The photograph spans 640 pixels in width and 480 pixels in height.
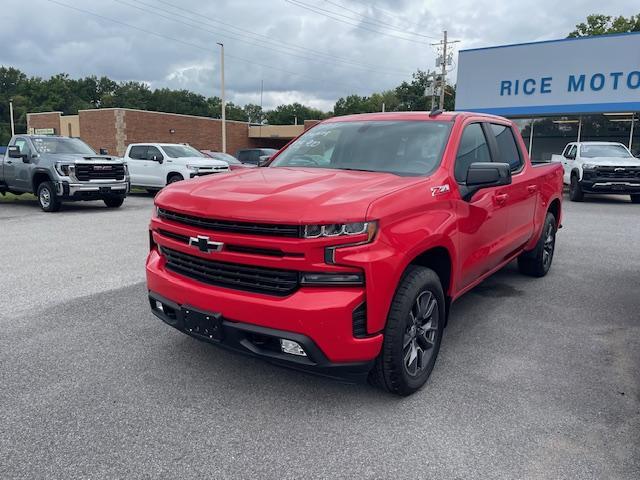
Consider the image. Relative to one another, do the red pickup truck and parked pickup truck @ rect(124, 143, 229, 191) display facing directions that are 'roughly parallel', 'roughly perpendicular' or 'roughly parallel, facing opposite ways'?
roughly perpendicular

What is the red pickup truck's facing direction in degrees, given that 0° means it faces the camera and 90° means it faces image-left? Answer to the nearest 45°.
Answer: approximately 45°

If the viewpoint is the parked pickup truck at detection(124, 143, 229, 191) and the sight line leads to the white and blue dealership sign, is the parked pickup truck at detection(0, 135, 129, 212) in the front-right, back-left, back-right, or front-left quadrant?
back-right
